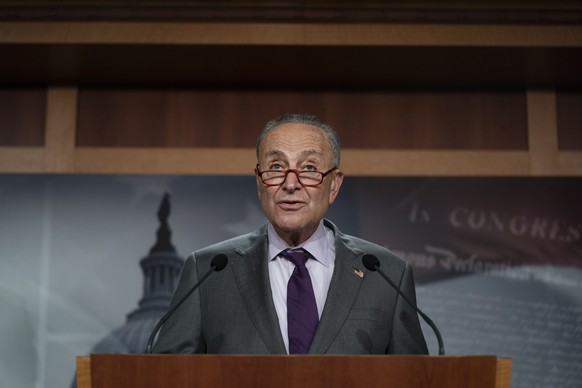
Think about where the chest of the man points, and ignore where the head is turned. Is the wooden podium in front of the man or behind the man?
in front

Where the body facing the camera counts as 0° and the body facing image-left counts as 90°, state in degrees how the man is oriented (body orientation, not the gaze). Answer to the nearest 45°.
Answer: approximately 0°
